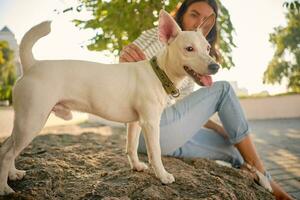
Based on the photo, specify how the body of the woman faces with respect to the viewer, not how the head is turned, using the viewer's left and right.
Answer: facing the viewer and to the right of the viewer

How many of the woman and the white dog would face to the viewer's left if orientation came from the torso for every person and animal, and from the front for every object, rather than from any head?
0

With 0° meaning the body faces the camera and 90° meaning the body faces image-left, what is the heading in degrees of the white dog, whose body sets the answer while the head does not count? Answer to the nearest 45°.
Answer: approximately 270°

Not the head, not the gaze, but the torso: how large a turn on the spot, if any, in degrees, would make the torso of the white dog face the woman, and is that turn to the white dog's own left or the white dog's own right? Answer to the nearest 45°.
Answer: approximately 45° to the white dog's own left

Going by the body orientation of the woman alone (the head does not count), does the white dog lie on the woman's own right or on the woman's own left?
on the woman's own right
